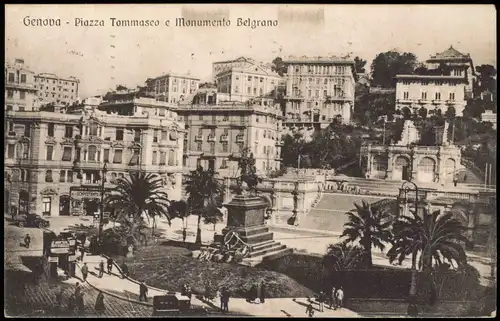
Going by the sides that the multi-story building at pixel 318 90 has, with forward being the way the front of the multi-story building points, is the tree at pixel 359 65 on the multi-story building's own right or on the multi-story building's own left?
on the multi-story building's own left

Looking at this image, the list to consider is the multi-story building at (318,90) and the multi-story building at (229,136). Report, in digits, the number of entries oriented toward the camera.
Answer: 2

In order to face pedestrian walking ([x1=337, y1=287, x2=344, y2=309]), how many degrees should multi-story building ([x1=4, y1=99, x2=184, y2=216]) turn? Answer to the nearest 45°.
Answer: approximately 45° to its left

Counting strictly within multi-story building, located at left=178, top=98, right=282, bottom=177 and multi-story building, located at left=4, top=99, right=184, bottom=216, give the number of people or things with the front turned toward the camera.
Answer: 2
